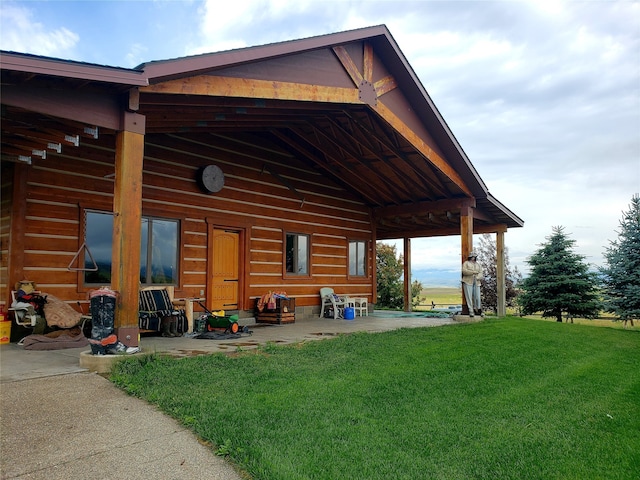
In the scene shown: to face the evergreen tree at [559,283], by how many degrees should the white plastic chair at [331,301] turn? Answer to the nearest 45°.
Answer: approximately 45° to its left

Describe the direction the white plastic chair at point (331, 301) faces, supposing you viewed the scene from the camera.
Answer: facing the viewer and to the right of the viewer

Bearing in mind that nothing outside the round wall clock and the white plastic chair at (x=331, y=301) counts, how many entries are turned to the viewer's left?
0

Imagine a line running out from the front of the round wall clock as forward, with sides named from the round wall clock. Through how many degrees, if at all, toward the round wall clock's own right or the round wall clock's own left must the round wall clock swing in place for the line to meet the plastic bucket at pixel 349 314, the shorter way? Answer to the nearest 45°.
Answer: approximately 90° to the round wall clock's own left

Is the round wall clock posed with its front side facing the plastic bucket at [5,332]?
no

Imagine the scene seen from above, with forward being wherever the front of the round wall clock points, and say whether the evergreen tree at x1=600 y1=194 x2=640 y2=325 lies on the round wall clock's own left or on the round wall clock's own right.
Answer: on the round wall clock's own left

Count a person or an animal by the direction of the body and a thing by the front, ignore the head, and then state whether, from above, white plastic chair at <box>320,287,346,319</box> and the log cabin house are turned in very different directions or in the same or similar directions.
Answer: same or similar directions

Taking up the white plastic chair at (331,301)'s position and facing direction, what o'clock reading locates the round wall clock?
The round wall clock is roughly at 3 o'clock from the white plastic chair.

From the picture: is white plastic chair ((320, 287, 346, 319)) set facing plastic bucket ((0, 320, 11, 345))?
no

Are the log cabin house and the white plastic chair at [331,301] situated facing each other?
no

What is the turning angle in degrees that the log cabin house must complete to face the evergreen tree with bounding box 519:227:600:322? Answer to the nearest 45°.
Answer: approximately 90° to its left

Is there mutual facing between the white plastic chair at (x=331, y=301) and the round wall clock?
no

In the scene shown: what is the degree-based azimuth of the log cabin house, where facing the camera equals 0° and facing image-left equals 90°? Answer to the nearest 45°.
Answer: approximately 315°
